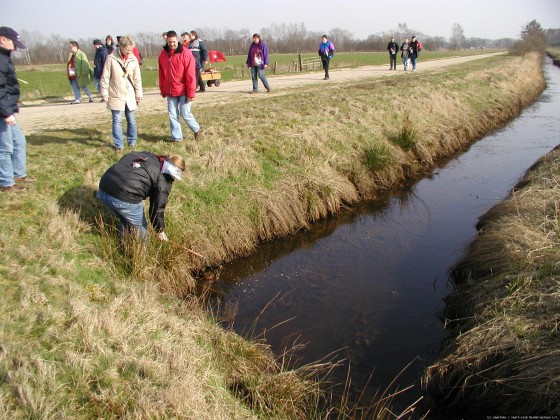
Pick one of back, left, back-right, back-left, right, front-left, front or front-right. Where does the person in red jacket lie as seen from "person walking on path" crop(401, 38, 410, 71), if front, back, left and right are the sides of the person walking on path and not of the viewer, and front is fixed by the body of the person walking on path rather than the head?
front

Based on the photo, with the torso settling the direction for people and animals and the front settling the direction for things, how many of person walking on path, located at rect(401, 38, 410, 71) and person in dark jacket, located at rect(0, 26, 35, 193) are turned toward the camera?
1

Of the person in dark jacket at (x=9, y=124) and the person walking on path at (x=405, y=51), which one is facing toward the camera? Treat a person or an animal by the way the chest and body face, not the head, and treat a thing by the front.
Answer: the person walking on path

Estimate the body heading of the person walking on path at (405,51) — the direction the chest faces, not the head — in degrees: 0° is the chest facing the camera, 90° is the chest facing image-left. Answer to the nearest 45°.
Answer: approximately 0°

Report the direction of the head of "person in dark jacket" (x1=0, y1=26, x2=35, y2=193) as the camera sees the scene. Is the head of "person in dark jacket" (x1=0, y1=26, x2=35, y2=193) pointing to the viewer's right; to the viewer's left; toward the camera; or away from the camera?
to the viewer's right

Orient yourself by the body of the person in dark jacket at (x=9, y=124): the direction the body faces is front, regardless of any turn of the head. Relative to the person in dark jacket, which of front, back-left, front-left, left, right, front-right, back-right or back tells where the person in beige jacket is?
front-left

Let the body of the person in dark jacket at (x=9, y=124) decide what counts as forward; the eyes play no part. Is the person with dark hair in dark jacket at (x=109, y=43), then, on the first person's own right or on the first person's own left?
on the first person's own left

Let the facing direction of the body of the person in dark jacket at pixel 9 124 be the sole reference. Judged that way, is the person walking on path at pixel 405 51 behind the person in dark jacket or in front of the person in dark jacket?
in front

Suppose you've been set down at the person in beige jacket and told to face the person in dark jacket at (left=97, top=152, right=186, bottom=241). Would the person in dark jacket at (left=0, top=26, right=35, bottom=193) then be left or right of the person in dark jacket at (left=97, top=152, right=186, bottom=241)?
right

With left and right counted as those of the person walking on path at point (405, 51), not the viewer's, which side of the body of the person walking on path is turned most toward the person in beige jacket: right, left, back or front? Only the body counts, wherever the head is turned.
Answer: front

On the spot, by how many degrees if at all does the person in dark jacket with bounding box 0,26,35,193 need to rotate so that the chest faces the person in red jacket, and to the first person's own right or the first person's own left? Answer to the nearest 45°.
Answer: approximately 45° to the first person's own left

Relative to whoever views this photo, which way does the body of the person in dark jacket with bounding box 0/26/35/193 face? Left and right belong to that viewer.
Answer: facing to the right of the viewer

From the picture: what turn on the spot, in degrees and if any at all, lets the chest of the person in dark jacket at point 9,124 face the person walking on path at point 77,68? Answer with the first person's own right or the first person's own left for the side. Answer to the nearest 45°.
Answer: approximately 90° to the first person's own left

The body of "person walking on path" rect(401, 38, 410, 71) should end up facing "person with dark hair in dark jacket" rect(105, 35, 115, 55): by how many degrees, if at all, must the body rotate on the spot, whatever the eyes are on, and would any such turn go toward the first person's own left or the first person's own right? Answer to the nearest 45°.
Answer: approximately 45° to the first person's own right

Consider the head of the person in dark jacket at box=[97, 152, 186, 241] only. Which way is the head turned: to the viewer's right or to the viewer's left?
to the viewer's right

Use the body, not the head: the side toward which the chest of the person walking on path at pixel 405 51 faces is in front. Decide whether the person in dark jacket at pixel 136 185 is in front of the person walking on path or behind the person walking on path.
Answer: in front
